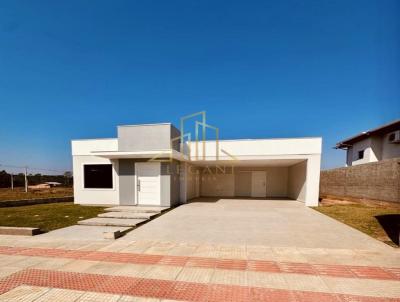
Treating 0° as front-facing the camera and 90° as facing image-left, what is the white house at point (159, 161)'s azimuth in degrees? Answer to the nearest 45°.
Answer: approximately 0°

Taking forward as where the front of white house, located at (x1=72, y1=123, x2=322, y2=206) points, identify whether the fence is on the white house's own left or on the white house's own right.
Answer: on the white house's own left

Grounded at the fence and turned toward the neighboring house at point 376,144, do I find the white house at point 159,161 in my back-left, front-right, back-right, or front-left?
back-left
